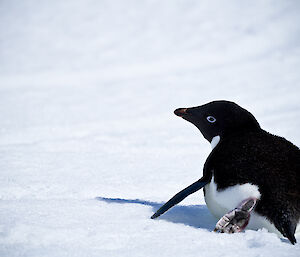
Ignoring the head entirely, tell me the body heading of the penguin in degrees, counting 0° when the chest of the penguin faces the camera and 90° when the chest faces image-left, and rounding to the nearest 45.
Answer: approximately 90°
